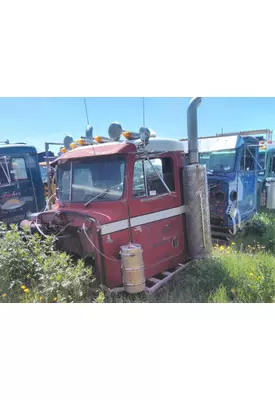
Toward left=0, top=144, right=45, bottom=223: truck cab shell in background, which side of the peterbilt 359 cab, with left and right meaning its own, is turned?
right

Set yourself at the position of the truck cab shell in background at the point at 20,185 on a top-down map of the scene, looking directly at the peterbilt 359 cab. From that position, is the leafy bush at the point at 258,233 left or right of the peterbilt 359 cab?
left

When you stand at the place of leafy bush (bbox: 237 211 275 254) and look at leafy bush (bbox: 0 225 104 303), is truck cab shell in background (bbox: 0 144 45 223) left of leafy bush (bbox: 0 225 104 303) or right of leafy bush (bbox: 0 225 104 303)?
right

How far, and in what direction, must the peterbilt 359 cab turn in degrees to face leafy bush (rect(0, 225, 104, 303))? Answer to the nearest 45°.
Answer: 0° — it already faces it

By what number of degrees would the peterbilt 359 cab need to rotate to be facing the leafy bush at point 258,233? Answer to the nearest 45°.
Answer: approximately 180°

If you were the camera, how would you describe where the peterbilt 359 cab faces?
facing the viewer and to the left of the viewer

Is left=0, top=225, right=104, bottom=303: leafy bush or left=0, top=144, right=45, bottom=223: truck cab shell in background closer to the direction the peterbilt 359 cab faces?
the leafy bush
